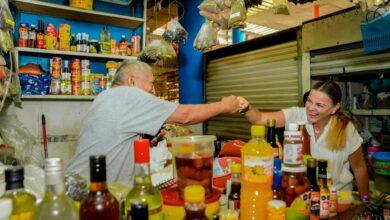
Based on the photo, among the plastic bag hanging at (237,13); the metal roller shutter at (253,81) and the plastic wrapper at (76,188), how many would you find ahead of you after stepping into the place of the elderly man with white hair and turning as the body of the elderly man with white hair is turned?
2

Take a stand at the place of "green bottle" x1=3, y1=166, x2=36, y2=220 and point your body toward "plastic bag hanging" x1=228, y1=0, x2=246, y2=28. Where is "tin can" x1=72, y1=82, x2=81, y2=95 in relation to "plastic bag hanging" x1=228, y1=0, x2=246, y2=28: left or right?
left

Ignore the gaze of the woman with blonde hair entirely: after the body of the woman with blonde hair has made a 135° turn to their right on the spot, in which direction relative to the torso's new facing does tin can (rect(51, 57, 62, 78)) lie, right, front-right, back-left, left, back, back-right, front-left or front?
left

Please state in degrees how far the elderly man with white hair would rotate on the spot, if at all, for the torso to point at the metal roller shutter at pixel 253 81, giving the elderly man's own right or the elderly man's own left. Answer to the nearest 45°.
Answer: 0° — they already face it

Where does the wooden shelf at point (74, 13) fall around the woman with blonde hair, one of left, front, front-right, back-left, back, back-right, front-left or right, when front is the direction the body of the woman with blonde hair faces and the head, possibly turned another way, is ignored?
front-right

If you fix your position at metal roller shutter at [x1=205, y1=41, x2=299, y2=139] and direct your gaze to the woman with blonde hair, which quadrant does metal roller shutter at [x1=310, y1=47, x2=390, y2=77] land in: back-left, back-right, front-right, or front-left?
front-left

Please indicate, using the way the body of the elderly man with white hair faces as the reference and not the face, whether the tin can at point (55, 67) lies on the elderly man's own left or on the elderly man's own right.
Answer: on the elderly man's own left

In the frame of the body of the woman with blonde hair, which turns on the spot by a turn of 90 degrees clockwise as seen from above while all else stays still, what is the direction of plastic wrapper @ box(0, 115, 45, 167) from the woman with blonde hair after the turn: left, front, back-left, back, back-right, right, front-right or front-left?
front-left

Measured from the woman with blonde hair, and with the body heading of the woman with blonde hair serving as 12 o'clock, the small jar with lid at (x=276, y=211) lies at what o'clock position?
The small jar with lid is roughly at 11 o'clock from the woman with blonde hair.

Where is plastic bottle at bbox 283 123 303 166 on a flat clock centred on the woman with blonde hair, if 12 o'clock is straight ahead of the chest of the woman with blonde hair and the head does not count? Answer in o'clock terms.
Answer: The plastic bottle is roughly at 11 o'clock from the woman with blonde hair.

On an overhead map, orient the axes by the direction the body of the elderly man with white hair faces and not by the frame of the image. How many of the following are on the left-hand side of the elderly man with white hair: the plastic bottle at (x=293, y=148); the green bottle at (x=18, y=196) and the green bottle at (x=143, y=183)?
0

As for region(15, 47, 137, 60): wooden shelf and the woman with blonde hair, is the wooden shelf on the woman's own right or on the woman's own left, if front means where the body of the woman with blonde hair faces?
on the woman's own right

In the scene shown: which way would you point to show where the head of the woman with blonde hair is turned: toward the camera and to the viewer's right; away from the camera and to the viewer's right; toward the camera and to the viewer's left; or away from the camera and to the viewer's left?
toward the camera and to the viewer's left

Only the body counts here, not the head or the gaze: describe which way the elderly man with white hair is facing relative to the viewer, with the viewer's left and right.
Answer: facing away from the viewer and to the right of the viewer

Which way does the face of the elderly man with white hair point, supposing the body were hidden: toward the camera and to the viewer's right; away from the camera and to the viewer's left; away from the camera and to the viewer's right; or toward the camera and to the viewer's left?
away from the camera and to the viewer's right

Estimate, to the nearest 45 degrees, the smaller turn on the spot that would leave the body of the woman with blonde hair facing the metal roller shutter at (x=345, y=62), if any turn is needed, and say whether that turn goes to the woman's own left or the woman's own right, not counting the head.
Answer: approximately 135° to the woman's own right

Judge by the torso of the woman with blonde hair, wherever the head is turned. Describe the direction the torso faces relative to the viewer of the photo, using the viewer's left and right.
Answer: facing the viewer and to the left of the viewer

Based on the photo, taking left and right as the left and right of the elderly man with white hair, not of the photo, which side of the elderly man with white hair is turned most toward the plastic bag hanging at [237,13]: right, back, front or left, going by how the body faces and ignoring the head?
front
